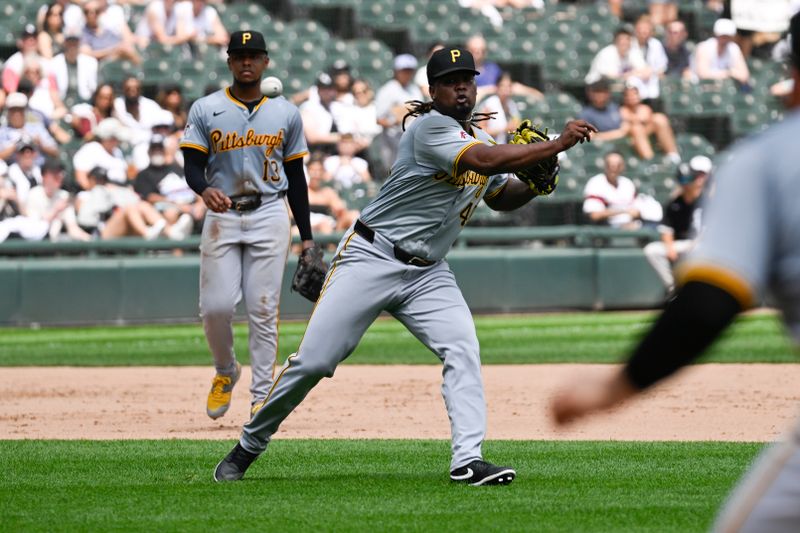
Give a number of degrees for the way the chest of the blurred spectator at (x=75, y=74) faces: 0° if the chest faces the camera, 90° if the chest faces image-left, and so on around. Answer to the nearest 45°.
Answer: approximately 0°

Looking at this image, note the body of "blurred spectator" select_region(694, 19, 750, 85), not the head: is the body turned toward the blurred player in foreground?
yes

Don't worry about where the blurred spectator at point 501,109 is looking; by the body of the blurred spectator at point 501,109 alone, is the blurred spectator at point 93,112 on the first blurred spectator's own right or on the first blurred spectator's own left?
on the first blurred spectator's own right

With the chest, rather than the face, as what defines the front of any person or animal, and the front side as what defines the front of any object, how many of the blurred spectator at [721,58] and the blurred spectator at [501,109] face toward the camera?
2

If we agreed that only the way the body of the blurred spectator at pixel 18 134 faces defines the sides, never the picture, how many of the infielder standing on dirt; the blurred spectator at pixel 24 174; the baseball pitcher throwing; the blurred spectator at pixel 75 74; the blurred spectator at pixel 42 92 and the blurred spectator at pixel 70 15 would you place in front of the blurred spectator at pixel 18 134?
3

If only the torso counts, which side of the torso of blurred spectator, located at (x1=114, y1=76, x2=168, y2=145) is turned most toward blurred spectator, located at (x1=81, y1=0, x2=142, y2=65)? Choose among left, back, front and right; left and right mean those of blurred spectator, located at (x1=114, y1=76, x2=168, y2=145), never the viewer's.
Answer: back

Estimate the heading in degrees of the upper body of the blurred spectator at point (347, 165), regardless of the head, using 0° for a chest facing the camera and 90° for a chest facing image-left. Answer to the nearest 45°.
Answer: approximately 0°

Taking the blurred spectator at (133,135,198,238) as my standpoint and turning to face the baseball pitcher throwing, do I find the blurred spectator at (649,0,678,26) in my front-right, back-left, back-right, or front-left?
back-left

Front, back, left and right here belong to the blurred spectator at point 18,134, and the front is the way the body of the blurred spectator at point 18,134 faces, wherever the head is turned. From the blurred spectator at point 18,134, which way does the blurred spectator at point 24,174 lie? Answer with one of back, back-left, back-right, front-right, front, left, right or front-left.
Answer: front

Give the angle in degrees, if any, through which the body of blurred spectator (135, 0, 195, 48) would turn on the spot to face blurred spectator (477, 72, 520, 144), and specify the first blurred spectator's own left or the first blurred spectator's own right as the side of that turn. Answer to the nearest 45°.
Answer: approximately 90° to the first blurred spectator's own left

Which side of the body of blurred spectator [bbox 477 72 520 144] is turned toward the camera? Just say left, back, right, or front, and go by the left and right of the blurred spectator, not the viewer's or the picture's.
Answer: front

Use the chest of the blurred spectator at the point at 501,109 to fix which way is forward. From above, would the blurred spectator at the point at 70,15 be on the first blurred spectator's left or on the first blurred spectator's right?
on the first blurred spectator's right

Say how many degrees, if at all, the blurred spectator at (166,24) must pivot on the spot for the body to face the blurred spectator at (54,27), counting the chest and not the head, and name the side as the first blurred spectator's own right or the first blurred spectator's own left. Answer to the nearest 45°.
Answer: approximately 45° to the first blurred spectator's own right

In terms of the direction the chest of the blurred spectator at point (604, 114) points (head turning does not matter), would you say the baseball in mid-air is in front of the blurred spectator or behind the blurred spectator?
in front
